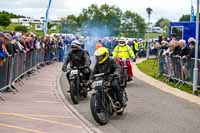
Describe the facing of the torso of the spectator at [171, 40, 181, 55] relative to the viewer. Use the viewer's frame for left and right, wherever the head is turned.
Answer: facing to the left of the viewer

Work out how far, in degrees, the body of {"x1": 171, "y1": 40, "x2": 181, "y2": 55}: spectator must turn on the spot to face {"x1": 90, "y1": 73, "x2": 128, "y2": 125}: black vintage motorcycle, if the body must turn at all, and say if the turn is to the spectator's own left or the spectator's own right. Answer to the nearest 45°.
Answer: approximately 90° to the spectator's own left

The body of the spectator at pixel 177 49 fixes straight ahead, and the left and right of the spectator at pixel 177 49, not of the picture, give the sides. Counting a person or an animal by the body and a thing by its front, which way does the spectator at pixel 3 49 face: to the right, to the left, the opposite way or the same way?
the opposite way

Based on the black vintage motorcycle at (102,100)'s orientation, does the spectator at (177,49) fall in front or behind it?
behind

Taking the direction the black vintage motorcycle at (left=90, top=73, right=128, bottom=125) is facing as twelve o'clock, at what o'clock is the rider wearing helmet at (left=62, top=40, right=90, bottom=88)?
The rider wearing helmet is roughly at 4 o'clock from the black vintage motorcycle.

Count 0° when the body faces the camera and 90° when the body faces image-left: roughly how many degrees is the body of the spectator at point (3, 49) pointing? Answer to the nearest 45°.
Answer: approximately 270°

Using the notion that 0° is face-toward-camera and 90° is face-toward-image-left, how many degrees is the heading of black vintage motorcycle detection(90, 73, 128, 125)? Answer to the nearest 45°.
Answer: approximately 45°

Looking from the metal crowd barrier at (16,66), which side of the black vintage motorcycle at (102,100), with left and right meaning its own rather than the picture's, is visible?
right

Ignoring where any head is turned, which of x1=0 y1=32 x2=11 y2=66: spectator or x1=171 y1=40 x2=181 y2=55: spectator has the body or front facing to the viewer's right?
x1=0 y1=32 x2=11 y2=66: spectator

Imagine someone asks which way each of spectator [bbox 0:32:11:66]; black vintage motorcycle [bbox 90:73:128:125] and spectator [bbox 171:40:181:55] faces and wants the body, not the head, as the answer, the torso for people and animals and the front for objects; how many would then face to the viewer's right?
1

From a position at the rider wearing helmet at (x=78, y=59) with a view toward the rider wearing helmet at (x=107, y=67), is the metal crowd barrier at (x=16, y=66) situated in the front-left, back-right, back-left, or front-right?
back-right

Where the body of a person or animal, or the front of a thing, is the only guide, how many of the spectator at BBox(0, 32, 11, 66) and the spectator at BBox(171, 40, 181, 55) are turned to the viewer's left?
1
